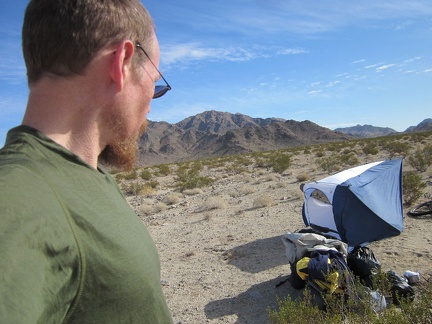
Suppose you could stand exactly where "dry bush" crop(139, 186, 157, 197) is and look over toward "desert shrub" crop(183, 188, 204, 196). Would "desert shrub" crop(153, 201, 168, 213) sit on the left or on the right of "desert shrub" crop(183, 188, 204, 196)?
right

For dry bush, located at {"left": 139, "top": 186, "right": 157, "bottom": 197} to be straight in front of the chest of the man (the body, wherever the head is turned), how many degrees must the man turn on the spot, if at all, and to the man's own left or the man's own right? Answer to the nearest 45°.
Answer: approximately 90° to the man's own left

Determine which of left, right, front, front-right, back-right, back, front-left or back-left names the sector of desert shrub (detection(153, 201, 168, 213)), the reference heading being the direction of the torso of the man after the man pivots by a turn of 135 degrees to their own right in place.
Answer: back-right

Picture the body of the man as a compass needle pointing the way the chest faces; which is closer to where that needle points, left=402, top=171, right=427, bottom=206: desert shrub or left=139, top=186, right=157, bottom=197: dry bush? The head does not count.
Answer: the desert shrub

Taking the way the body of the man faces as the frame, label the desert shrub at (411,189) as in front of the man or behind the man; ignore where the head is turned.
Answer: in front

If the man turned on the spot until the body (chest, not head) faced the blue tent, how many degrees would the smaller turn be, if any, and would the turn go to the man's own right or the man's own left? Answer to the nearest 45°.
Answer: approximately 45° to the man's own left

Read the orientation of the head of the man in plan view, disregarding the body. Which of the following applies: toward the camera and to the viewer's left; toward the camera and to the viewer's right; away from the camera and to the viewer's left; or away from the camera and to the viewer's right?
away from the camera and to the viewer's right

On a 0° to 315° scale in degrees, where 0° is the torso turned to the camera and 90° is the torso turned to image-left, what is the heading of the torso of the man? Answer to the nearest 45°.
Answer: approximately 270°
